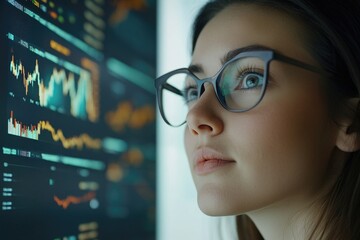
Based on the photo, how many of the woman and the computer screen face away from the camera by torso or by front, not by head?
0

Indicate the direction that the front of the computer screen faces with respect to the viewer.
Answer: facing the viewer and to the right of the viewer

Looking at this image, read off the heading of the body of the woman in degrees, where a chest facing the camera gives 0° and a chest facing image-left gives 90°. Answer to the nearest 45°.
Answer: approximately 45°
